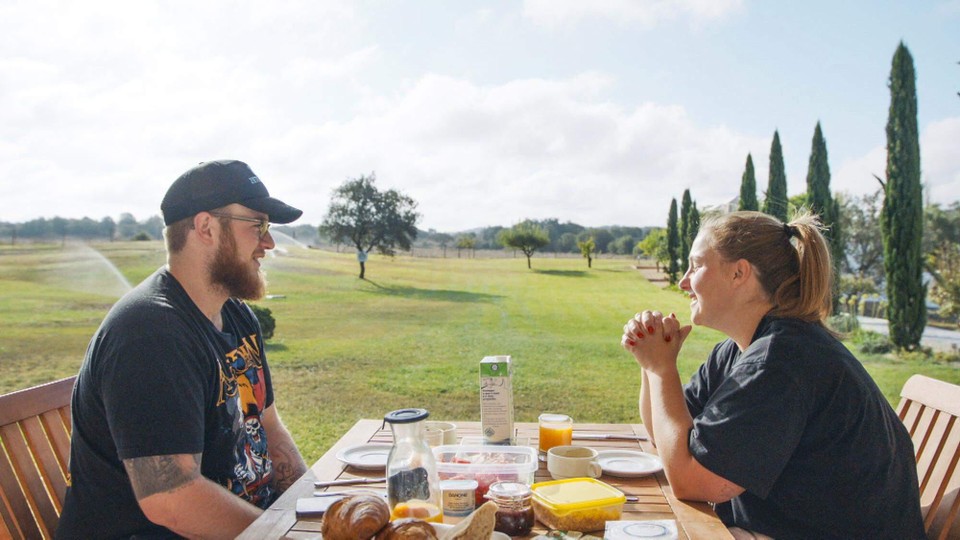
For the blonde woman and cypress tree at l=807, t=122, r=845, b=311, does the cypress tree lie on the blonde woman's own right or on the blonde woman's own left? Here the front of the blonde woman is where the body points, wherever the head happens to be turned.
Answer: on the blonde woman's own right

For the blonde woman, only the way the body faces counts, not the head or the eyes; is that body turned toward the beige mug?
yes

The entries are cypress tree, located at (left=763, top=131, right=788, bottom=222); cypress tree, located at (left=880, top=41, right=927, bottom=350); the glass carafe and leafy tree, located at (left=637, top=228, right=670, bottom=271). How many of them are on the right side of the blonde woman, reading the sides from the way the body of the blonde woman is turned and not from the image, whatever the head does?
3

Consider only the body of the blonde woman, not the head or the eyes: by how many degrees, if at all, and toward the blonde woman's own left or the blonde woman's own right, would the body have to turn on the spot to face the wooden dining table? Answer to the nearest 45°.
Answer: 0° — they already face it

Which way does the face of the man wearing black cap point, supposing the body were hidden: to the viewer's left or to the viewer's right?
to the viewer's right

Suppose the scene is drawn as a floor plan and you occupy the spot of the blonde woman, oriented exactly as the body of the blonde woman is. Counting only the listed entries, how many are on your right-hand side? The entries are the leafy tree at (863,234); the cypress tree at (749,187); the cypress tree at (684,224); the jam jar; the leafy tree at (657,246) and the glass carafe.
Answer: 4

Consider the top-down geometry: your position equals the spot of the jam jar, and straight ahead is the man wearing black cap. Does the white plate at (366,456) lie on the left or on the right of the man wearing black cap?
right

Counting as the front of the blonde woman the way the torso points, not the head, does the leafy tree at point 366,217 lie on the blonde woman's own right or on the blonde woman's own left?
on the blonde woman's own right

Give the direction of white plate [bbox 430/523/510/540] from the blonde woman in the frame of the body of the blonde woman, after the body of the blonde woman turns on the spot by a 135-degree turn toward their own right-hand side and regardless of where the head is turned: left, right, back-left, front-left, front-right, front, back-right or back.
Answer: back

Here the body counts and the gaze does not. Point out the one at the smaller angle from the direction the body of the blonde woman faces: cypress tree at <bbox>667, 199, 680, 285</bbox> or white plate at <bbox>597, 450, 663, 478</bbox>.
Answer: the white plate

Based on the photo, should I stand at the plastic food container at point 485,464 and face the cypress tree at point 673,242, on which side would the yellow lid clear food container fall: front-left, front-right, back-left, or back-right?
back-right

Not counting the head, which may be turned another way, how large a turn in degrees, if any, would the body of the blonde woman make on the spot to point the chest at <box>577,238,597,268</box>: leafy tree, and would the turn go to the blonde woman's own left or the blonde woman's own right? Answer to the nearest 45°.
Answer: approximately 90° to the blonde woman's own right

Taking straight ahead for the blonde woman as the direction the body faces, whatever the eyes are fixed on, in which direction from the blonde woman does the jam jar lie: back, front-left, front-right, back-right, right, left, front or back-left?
front-left

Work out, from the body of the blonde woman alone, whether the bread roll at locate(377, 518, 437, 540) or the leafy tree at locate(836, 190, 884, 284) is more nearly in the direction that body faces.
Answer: the bread roll

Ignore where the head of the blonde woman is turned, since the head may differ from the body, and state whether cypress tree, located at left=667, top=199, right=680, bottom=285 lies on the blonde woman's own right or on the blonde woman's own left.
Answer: on the blonde woman's own right

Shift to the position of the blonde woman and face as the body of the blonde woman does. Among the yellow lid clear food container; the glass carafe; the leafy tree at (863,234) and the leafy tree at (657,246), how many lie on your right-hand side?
2

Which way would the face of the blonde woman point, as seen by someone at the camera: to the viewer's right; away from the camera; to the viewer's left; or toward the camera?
to the viewer's left

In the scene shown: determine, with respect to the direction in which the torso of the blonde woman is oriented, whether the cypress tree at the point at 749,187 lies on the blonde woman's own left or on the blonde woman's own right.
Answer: on the blonde woman's own right

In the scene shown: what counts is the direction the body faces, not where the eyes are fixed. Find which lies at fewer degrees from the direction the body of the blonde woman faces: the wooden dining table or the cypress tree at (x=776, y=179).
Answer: the wooden dining table

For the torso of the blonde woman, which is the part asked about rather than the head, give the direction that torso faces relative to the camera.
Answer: to the viewer's left
